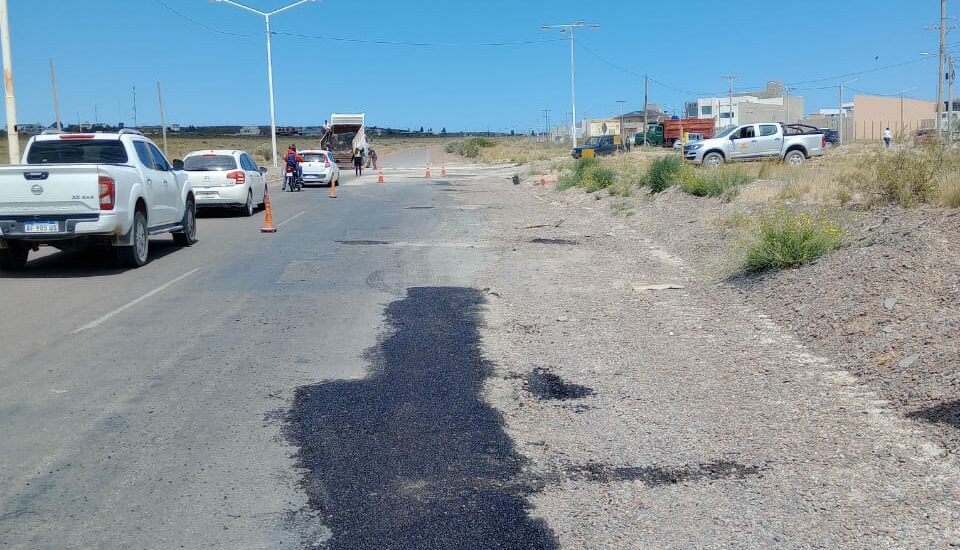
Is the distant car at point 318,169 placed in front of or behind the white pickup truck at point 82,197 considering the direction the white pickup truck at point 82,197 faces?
in front

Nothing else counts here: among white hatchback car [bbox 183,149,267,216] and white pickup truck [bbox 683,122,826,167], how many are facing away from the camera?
1

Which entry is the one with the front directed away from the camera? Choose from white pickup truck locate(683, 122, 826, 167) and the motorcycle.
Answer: the motorcycle

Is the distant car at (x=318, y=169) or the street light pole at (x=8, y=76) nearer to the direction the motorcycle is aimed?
the distant car

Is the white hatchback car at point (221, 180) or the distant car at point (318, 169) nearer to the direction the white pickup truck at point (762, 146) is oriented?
the distant car

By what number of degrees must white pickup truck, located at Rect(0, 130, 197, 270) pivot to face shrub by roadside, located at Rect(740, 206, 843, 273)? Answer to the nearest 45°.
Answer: approximately 90° to its right

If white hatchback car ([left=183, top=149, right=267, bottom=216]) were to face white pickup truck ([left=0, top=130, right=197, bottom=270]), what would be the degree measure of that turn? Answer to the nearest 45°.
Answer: approximately 180°

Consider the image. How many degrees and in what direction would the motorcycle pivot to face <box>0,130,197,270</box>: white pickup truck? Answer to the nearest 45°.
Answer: approximately 180°

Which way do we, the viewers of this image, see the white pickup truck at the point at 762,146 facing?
facing to the left of the viewer

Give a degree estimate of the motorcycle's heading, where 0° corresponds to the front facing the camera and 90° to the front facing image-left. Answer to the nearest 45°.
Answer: approximately 180°

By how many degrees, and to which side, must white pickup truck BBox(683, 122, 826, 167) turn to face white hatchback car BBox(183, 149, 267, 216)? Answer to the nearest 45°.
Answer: approximately 45° to its left

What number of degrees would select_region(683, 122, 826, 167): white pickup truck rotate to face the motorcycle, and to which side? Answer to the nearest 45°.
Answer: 0° — it already faces it

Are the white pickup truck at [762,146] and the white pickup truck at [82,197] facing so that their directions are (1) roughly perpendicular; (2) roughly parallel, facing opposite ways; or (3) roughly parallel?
roughly perpendicular

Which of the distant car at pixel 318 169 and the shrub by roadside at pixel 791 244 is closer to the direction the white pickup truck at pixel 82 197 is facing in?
the distant car

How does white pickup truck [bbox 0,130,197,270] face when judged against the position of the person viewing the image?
facing away from the viewer and to the right of the viewer

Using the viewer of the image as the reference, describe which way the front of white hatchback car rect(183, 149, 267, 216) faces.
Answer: facing away from the viewer

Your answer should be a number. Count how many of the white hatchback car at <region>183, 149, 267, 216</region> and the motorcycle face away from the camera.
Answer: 2
